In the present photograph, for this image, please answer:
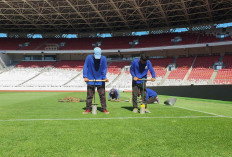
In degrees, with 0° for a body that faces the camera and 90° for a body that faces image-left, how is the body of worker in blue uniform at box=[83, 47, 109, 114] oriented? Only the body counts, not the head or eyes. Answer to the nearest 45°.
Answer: approximately 0°

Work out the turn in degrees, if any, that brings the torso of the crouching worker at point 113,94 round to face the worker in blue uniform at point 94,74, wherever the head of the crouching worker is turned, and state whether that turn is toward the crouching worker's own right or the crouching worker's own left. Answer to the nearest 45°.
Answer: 0° — they already face them

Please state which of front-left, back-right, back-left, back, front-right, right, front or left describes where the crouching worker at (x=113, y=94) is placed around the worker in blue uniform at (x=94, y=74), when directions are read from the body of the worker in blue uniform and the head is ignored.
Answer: back
